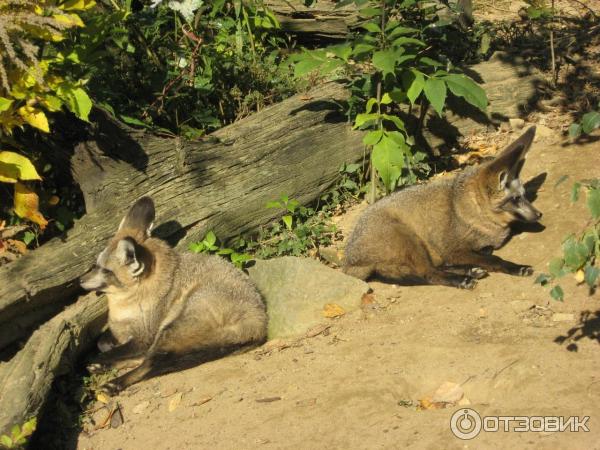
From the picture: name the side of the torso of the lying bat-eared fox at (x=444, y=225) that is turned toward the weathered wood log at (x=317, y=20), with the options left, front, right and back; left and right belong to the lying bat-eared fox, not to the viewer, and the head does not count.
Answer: left

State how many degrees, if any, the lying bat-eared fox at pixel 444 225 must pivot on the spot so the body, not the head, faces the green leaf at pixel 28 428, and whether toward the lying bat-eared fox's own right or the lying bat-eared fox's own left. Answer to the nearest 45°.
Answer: approximately 135° to the lying bat-eared fox's own right

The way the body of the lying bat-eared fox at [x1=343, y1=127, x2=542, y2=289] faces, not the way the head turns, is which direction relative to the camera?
to the viewer's right

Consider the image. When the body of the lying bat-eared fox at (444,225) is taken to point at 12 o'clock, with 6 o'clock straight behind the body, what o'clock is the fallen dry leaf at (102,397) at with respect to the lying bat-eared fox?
The fallen dry leaf is roughly at 5 o'clock from the lying bat-eared fox.

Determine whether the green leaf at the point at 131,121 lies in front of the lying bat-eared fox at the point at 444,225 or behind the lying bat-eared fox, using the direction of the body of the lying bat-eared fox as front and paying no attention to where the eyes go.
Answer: behind

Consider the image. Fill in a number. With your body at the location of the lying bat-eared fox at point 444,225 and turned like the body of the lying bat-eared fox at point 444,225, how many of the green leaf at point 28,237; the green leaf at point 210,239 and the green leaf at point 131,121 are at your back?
3

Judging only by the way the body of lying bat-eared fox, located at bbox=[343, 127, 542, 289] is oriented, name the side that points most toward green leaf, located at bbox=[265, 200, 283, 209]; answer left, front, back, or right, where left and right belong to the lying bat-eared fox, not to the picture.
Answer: back

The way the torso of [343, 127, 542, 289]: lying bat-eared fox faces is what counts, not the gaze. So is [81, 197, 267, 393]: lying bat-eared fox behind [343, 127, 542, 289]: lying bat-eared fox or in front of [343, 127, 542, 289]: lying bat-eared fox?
behind
